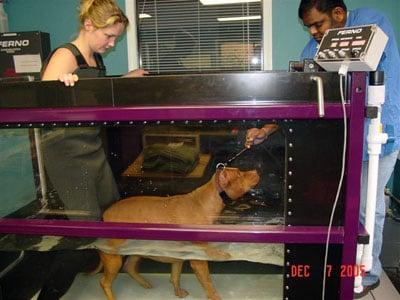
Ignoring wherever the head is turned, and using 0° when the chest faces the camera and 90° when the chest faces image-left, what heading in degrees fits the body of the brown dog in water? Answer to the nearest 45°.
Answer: approximately 270°

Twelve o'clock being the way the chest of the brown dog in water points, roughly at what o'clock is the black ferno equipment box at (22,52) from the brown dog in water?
The black ferno equipment box is roughly at 8 o'clock from the brown dog in water.

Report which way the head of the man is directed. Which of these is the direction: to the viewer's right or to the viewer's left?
to the viewer's left
